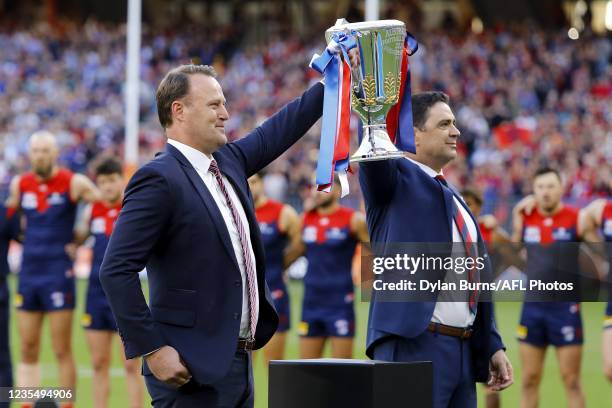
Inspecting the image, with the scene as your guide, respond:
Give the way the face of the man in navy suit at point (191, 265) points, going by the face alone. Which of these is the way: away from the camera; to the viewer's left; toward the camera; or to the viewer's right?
to the viewer's right

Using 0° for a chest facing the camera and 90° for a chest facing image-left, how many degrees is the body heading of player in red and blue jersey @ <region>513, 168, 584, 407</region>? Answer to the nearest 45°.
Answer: approximately 0°

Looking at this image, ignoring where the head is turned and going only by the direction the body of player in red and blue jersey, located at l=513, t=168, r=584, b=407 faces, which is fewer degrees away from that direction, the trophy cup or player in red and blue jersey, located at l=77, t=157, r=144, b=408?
the trophy cup

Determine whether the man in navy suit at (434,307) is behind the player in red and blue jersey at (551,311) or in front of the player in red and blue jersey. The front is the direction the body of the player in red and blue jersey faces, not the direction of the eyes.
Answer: in front

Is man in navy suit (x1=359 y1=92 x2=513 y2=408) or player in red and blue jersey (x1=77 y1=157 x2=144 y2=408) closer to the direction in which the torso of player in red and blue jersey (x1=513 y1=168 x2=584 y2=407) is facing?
the man in navy suit

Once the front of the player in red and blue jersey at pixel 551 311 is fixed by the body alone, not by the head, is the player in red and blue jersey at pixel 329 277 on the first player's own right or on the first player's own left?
on the first player's own right

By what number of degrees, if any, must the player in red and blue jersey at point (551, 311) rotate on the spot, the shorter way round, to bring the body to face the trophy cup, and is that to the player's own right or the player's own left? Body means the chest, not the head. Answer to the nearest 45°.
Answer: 0° — they already face it

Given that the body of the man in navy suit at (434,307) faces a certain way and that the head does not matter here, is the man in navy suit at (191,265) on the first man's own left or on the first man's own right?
on the first man's own right

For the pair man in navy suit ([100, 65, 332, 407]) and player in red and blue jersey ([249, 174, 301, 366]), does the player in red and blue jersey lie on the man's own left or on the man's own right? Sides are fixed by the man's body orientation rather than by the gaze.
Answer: on the man's own left

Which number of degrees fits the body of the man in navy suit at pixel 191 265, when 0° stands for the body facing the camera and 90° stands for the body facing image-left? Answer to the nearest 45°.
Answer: approximately 315°

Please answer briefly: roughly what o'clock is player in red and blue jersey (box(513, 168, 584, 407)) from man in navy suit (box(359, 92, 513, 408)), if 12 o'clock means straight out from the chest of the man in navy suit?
The player in red and blue jersey is roughly at 8 o'clock from the man in navy suit.

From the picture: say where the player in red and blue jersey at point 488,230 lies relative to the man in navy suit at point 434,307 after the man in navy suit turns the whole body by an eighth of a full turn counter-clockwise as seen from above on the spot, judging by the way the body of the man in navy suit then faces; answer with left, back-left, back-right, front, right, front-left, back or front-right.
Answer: left
